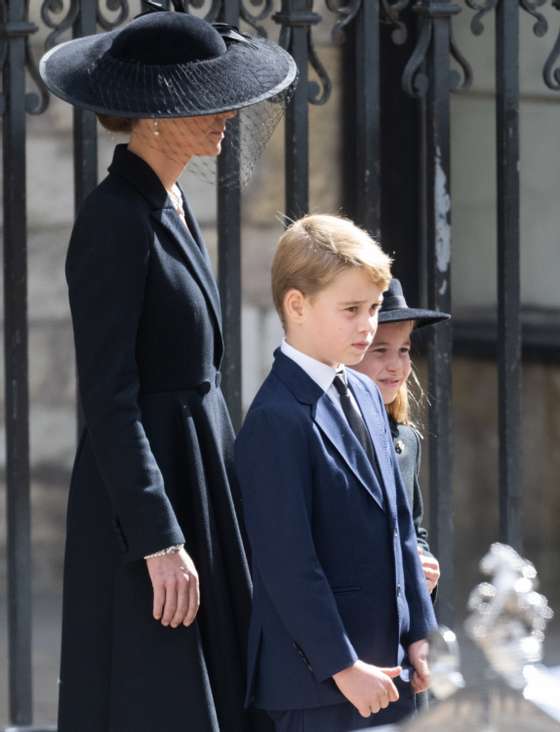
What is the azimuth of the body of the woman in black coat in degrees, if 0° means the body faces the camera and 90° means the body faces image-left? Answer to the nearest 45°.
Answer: approximately 270°

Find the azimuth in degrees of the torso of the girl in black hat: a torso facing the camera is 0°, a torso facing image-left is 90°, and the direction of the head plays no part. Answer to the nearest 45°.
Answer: approximately 315°

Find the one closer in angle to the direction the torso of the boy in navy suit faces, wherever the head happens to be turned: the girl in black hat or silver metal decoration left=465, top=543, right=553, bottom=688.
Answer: the silver metal decoration

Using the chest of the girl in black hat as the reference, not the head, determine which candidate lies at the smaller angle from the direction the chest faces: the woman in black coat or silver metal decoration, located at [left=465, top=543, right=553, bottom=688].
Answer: the silver metal decoration

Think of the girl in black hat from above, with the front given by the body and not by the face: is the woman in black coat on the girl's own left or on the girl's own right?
on the girl's own right
